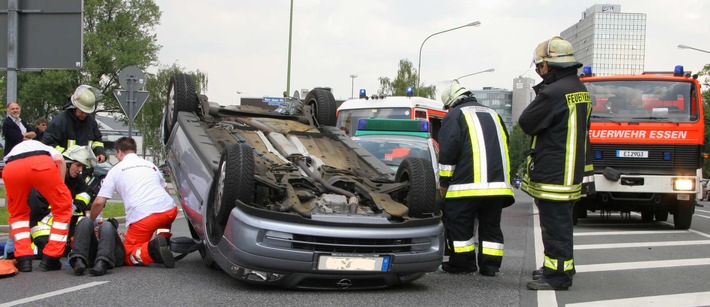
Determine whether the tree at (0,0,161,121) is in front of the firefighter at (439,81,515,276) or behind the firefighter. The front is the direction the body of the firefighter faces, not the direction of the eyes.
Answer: in front

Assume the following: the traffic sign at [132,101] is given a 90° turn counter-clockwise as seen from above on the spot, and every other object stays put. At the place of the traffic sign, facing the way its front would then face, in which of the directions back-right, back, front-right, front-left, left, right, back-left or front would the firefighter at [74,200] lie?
left

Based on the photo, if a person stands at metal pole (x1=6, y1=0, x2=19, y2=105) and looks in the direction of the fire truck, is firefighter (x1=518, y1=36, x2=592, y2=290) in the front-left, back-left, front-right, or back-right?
front-right

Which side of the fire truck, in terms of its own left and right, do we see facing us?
front

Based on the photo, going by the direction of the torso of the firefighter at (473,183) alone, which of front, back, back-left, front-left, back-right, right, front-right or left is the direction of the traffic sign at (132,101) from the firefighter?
front

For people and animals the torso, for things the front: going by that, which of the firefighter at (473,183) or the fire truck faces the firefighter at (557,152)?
the fire truck

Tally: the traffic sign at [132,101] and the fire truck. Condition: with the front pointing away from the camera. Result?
1

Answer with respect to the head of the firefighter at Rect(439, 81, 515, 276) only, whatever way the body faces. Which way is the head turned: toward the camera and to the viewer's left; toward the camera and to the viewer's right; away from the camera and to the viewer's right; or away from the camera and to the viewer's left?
away from the camera and to the viewer's left

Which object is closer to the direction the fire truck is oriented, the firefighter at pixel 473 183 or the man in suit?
the firefighter

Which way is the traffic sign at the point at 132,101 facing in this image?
away from the camera

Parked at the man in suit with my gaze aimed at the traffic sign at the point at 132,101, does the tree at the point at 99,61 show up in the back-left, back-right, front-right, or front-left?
front-left

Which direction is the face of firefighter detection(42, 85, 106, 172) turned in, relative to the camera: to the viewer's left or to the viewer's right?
to the viewer's right

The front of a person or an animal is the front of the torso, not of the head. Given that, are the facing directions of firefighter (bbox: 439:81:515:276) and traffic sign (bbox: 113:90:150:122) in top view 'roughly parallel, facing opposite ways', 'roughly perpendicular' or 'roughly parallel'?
roughly parallel

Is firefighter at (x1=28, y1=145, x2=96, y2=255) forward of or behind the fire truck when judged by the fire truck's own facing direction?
forward
